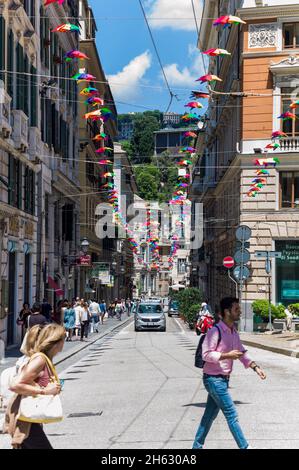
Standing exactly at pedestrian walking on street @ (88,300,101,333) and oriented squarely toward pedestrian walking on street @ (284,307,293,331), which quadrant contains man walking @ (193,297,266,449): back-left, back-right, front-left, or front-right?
front-right

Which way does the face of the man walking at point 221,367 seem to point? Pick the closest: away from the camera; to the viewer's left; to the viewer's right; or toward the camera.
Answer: to the viewer's right

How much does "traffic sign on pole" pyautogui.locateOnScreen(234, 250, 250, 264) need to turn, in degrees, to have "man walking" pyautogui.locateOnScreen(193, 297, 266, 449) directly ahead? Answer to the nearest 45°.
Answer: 0° — it already faces them

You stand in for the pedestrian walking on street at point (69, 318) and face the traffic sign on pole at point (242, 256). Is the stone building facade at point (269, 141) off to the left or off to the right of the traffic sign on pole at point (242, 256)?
left

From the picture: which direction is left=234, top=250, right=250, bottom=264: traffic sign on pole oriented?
toward the camera

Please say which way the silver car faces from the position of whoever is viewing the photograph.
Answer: facing the viewer

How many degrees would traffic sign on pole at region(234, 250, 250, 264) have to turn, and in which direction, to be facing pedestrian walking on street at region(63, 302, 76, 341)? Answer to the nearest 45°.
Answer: approximately 90° to its right

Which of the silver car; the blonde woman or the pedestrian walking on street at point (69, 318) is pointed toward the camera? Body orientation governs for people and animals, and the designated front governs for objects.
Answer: the silver car

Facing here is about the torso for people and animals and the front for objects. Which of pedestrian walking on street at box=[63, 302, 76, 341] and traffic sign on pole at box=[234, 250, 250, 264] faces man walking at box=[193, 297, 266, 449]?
the traffic sign on pole

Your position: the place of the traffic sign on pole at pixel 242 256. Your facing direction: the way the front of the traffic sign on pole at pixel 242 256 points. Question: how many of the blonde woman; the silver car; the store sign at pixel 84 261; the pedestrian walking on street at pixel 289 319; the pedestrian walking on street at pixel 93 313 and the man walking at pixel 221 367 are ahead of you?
2

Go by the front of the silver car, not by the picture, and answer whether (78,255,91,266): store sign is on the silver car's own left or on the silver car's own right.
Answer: on the silver car's own right
